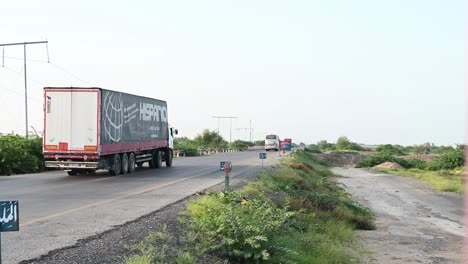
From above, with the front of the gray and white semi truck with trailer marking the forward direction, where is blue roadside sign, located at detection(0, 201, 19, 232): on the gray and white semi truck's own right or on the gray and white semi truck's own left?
on the gray and white semi truck's own right

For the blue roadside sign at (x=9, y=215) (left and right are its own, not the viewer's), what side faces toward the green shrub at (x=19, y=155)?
back

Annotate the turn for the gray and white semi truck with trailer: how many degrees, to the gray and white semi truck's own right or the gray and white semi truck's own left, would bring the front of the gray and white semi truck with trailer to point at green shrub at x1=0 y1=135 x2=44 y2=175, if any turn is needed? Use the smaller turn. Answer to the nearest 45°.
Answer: approximately 90° to the gray and white semi truck's own left

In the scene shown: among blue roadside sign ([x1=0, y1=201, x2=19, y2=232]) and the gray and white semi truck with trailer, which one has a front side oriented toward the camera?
the blue roadside sign

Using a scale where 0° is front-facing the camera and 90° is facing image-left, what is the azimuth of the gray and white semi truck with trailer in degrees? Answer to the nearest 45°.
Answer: approximately 225°

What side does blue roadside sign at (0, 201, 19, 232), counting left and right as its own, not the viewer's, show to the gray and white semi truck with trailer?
back

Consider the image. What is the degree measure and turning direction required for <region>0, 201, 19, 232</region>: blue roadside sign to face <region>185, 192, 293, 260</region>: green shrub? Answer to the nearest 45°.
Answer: approximately 135° to its left

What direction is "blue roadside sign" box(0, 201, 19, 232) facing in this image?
toward the camera
